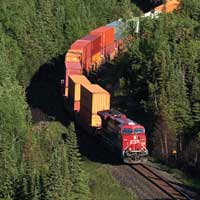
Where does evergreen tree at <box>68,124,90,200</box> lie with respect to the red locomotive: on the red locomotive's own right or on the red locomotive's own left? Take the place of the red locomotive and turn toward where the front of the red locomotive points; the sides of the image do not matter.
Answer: on the red locomotive's own right

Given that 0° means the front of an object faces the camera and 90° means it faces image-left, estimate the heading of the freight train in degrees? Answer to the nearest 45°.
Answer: approximately 315°

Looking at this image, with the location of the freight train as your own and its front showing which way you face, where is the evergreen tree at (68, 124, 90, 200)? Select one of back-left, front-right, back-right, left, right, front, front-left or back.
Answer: front-right

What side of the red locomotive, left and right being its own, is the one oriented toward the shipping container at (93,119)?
back

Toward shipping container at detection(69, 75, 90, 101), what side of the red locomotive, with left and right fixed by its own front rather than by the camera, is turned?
back

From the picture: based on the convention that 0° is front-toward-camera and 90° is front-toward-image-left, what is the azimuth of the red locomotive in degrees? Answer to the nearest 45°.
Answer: approximately 315°

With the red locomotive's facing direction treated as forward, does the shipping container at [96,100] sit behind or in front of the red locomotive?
behind
